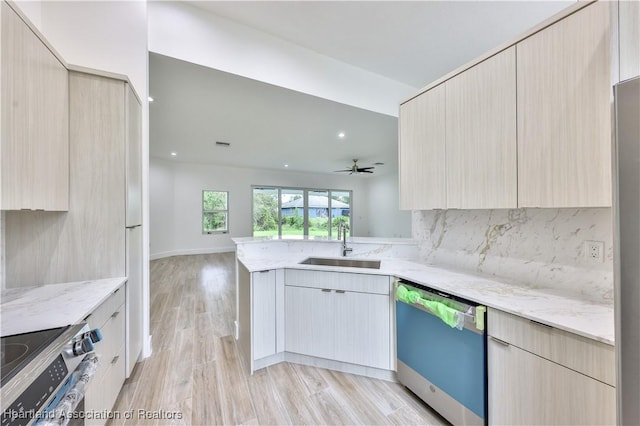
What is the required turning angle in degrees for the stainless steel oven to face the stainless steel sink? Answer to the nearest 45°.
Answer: approximately 45° to its left

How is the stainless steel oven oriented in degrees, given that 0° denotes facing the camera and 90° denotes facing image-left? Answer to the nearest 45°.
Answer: approximately 315°

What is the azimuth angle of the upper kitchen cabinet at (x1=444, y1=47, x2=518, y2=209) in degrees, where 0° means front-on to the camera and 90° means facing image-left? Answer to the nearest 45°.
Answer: approximately 45°

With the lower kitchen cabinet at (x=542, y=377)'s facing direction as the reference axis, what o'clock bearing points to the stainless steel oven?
The stainless steel oven is roughly at 12 o'clock from the lower kitchen cabinet.

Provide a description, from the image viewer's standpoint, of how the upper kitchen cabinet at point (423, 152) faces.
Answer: facing the viewer and to the left of the viewer

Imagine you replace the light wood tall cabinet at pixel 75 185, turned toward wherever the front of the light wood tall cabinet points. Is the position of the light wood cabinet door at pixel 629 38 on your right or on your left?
on your right

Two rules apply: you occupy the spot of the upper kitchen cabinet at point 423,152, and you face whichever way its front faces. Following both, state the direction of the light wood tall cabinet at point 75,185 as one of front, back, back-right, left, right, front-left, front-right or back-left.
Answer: front

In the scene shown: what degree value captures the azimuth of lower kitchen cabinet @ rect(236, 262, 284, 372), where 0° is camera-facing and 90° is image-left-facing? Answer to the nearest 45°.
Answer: approximately 315°

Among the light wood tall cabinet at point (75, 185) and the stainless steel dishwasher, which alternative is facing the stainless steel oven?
the stainless steel dishwasher

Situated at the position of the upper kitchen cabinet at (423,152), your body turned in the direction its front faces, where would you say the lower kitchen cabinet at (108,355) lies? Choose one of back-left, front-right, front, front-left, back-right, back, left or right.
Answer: front

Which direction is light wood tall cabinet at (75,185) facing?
to the viewer's right
